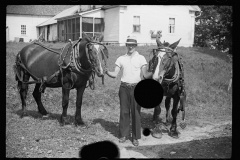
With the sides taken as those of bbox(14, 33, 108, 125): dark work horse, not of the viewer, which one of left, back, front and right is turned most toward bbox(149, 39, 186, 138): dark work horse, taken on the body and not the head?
front

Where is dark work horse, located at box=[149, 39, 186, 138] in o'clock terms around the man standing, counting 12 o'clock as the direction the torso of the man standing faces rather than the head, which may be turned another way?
The dark work horse is roughly at 8 o'clock from the man standing.

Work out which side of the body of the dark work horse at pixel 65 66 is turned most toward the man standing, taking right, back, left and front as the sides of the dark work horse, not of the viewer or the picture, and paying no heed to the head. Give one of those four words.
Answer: front

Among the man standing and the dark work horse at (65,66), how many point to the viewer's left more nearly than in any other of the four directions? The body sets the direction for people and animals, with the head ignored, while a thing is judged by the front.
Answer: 0

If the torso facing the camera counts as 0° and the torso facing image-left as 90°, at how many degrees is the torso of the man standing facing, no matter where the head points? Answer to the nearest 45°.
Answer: approximately 0°
